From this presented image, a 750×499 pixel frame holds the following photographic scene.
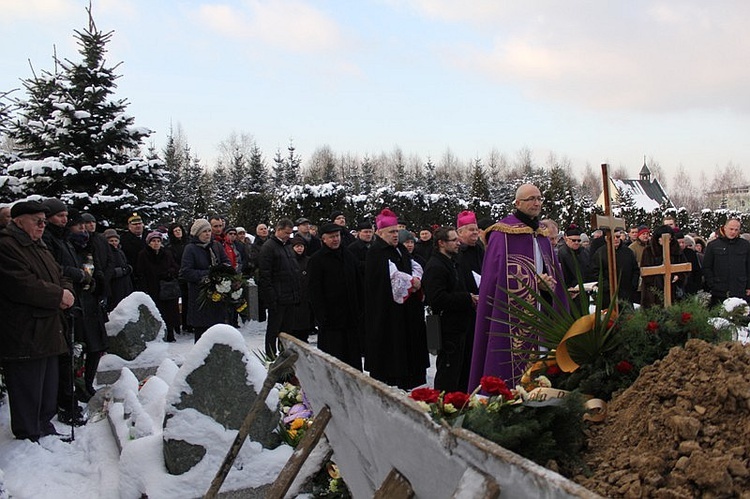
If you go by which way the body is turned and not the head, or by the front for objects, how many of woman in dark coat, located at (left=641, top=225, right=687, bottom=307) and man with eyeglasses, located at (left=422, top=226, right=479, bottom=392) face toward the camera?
1

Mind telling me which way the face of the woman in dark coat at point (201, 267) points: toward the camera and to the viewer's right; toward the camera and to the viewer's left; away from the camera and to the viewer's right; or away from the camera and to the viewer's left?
toward the camera and to the viewer's right

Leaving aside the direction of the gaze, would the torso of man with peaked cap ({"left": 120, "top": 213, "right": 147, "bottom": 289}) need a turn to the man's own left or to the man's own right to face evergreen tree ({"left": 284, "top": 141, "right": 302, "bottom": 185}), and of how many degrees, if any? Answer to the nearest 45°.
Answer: approximately 135° to the man's own left

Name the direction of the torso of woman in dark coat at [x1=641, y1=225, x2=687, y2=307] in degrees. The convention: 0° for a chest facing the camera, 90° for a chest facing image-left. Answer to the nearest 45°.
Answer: approximately 0°

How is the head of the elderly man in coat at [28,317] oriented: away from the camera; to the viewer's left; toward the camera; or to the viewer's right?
to the viewer's right

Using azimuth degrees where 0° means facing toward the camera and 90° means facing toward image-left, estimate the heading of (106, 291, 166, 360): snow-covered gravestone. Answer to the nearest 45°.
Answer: approximately 315°

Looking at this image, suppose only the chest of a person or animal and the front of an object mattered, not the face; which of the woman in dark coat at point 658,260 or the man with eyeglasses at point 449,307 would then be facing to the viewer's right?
the man with eyeglasses

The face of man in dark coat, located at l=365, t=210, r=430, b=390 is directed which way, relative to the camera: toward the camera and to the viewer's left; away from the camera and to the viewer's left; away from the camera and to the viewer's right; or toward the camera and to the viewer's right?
toward the camera and to the viewer's right

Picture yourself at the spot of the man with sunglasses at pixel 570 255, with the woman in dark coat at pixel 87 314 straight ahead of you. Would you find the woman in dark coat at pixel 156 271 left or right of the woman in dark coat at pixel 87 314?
right
